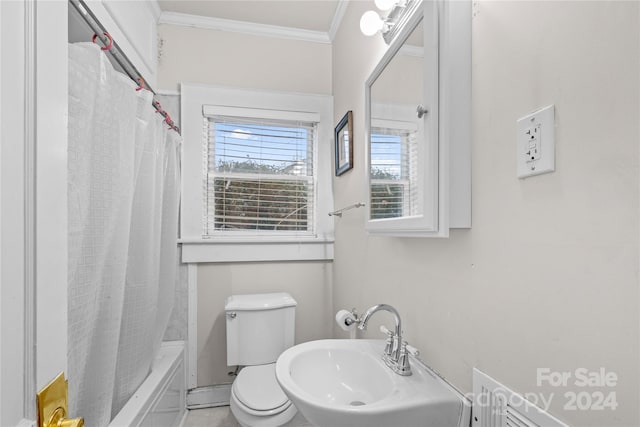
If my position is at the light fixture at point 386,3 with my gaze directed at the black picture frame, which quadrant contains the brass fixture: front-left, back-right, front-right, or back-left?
back-left

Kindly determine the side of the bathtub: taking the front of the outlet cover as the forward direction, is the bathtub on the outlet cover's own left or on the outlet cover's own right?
on the outlet cover's own right

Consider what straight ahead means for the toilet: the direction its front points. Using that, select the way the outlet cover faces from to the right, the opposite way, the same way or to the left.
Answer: to the right

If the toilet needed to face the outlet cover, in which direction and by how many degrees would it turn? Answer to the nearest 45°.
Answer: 0° — it already faces it

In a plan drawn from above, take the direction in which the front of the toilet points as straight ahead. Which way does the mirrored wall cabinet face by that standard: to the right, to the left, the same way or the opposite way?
to the right

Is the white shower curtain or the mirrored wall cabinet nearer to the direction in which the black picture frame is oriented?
the white shower curtain

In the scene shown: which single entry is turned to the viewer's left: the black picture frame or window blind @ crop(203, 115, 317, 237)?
the black picture frame

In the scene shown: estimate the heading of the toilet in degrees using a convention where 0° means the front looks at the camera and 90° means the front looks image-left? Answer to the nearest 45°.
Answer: approximately 0°

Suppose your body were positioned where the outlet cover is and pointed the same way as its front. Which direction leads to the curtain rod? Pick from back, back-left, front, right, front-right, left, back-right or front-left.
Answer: front-right

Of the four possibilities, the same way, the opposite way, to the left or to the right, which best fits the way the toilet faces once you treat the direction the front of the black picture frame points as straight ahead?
to the left

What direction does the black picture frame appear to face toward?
to the viewer's left

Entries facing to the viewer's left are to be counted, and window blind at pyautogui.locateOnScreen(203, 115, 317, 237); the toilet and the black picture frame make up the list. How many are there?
1

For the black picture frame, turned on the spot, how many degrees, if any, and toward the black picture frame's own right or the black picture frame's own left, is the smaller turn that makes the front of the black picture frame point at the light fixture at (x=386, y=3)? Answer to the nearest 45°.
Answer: approximately 90° to the black picture frame's own left

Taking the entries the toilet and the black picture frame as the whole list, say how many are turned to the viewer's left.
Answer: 1

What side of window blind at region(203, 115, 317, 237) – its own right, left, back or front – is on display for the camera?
front
